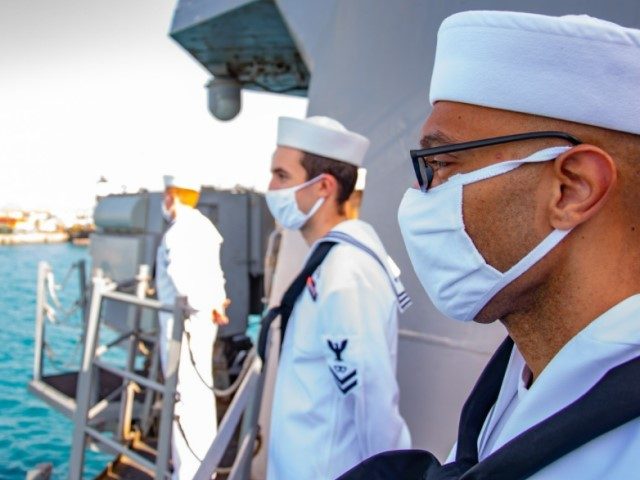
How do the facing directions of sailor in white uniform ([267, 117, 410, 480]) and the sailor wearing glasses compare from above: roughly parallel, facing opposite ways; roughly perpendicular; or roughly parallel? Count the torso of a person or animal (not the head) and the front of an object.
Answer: roughly parallel

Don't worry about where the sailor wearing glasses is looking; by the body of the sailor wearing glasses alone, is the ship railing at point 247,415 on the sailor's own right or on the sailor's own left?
on the sailor's own right

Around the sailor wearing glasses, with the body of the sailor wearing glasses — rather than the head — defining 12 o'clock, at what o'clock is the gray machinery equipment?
The gray machinery equipment is roughly at 2 o'clock from the sailor wearing glasses.

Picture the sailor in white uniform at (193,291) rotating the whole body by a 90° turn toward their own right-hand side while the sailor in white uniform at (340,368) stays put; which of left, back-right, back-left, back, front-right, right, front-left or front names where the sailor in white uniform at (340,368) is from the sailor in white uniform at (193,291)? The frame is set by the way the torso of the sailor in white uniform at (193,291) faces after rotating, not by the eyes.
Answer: back

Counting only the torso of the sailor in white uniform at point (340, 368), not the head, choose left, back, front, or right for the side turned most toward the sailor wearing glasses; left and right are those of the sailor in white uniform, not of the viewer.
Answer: left

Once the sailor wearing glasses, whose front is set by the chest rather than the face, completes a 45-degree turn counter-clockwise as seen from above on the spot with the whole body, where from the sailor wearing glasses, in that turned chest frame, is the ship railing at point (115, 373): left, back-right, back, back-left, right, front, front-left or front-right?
right

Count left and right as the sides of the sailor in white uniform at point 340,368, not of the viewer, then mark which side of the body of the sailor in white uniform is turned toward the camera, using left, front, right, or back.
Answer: left

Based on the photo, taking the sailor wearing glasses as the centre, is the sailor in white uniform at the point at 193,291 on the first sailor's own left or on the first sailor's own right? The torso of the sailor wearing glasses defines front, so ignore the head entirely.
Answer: on the first sailor's own right

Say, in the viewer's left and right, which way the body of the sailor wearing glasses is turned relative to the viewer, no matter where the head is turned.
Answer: facing to the left of the viewer

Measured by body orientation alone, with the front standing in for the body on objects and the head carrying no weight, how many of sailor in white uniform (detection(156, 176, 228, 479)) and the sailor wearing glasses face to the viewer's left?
2

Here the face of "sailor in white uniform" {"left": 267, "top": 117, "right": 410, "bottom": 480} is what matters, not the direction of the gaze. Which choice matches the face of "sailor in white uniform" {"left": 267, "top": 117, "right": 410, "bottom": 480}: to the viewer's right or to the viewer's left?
to the viewer's left

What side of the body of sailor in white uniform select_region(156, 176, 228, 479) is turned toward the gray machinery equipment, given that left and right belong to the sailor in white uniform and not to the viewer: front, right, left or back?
right

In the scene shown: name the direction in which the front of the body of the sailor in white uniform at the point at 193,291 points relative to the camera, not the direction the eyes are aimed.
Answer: to the viewer's left

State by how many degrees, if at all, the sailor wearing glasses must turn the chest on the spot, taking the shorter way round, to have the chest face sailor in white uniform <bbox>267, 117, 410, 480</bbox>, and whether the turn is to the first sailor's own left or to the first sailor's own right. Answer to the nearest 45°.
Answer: approximately 45° to the first sailor's own right
